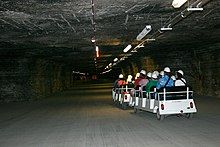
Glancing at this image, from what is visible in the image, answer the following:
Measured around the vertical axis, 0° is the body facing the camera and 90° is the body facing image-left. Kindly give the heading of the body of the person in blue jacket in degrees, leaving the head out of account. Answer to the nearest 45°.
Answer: approximately 180°
